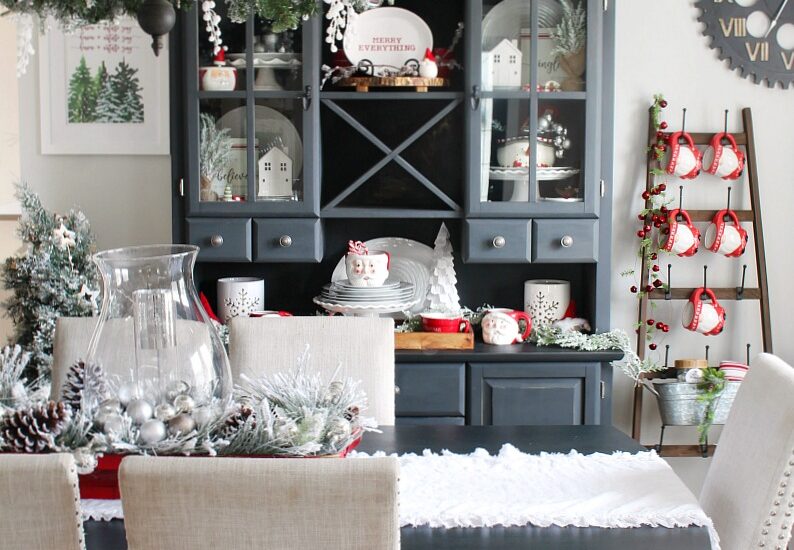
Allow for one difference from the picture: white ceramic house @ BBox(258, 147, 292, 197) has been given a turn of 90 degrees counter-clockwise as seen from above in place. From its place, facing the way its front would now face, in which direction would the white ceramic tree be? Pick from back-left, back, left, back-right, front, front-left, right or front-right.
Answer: front

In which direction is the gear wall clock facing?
toward the camera

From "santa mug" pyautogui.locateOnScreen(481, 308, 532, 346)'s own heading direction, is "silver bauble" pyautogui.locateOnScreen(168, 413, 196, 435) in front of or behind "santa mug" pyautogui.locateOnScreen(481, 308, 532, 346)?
in front

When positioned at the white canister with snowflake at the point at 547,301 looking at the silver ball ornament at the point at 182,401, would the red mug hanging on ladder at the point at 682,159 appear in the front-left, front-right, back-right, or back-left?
back-left

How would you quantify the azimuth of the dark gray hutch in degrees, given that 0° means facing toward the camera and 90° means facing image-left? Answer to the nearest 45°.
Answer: approximately 0°

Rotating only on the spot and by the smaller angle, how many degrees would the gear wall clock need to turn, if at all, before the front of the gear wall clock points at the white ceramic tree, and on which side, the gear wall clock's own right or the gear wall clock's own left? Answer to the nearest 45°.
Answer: approximately 45° to the gear wall clock's own right

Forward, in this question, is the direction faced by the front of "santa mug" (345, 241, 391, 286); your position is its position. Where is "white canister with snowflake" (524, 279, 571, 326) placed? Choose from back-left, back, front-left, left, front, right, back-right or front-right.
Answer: left

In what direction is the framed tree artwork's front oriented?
toward the camera

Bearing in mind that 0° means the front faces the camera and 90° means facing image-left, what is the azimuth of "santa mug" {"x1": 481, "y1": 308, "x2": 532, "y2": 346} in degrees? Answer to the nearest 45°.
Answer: approximately 45°

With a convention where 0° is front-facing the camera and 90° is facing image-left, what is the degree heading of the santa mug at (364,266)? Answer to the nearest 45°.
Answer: approximately 0°

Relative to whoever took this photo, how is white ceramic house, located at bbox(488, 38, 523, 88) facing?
facing the viewer
